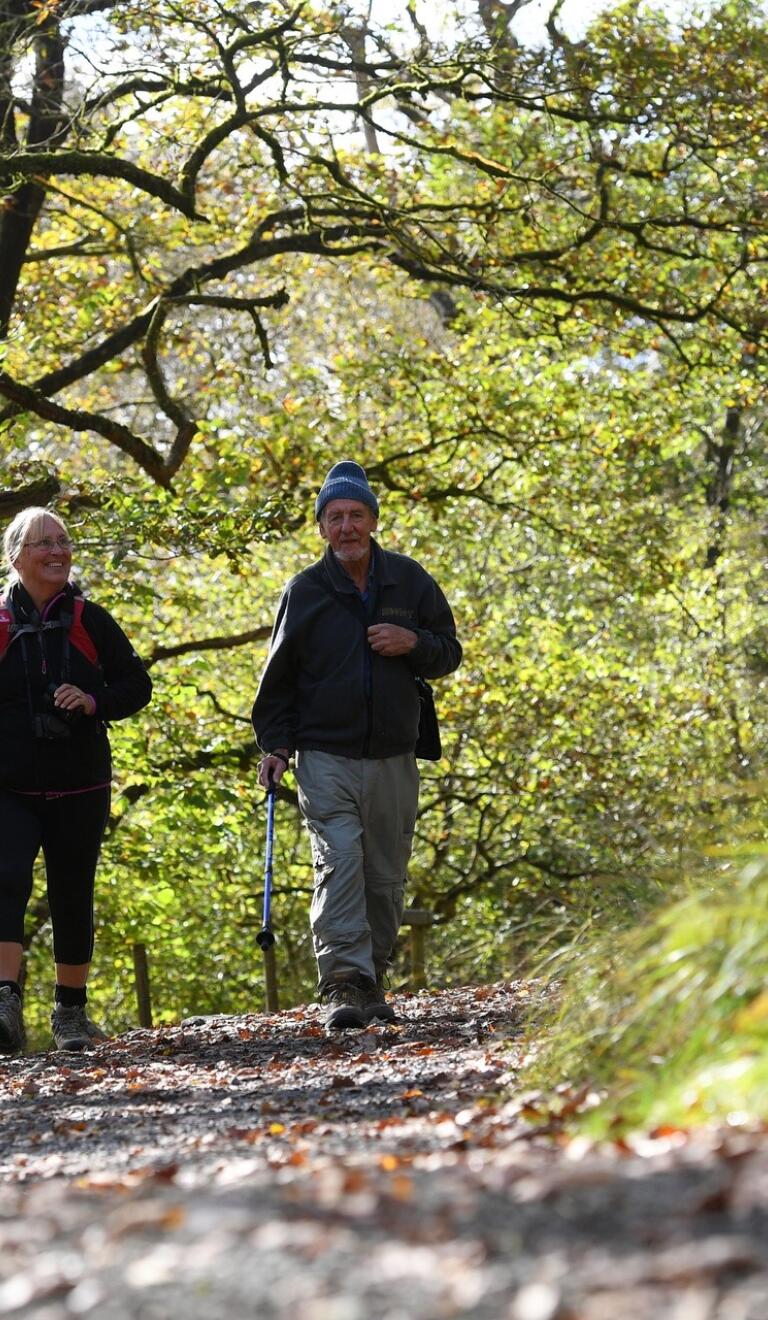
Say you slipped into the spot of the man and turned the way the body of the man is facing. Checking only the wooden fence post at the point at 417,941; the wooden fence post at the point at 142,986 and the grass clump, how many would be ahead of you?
1

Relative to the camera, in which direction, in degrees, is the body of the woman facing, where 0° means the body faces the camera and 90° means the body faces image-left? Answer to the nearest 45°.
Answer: approximately 0°

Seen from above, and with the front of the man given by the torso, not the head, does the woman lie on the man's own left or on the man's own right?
on the man's own right

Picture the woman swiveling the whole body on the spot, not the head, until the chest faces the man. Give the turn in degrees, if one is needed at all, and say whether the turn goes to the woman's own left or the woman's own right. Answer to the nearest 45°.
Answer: approximately 90° to the woman's own left

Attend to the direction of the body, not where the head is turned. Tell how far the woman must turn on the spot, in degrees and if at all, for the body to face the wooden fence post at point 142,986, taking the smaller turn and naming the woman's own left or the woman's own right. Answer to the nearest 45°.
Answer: approximately 180°

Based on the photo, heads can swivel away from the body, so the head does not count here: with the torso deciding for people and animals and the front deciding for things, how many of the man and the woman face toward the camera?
2

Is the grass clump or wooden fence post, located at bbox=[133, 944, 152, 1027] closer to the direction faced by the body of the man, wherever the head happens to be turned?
the grass clump

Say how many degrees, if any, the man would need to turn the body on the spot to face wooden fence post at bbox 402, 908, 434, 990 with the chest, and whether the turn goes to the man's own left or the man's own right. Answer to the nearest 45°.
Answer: approximately 180°

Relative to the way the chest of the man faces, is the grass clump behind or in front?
in front

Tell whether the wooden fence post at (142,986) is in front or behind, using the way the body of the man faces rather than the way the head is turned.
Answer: behind

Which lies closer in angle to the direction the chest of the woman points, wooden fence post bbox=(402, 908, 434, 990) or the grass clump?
the grass clump
